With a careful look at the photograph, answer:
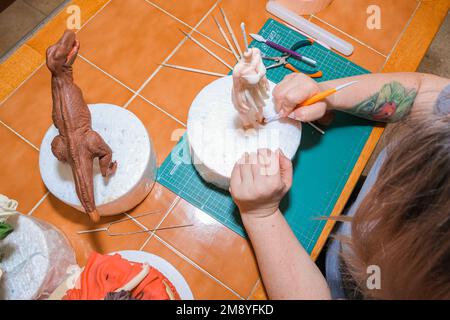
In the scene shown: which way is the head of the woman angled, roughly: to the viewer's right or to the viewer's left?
to the viewer's left

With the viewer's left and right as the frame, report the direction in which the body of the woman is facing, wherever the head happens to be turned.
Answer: facing away from the viewer and to the left of the viewer
